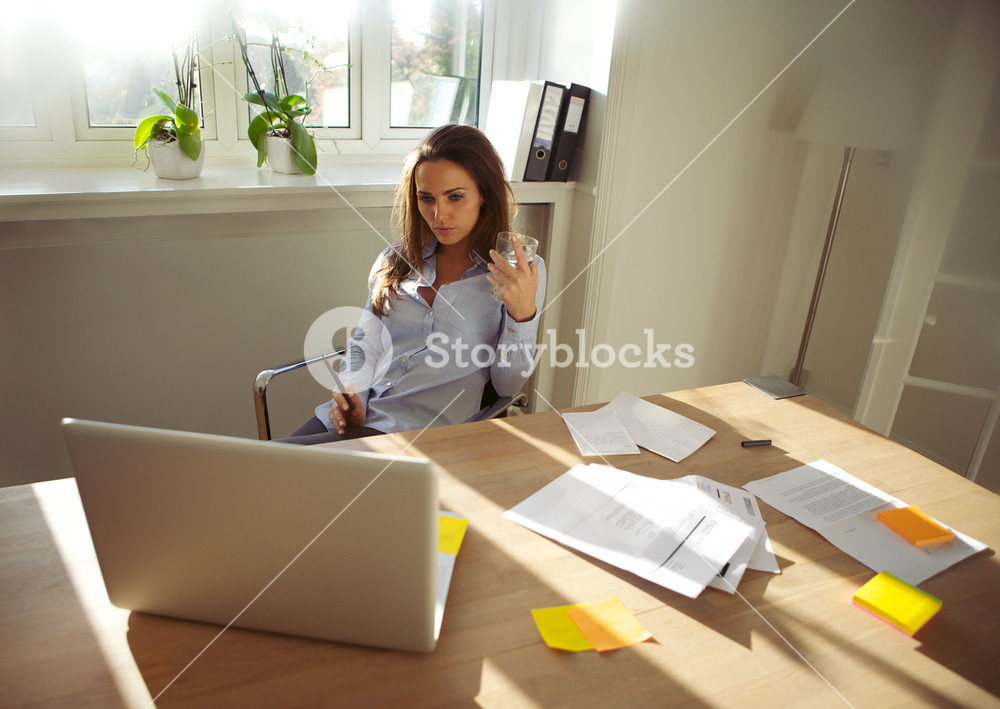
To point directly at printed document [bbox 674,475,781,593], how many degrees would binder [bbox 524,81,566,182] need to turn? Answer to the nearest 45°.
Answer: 0° — it already faces it

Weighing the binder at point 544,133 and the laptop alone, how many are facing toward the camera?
1

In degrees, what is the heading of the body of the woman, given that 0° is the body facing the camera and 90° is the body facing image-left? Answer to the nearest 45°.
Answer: approximately 45°

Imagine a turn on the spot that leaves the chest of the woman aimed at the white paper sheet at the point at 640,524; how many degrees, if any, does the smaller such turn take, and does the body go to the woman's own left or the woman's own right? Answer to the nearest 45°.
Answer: approximately 45° to the woman's own left

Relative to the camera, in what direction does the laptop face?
facing away from the viewer and to the right of the viewer

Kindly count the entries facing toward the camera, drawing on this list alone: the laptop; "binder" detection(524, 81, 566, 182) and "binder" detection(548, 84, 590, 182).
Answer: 2

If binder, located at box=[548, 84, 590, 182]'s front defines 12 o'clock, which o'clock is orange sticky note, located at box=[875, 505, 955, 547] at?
The orange sticky note is roughly at 11 o'clock from the binder.
